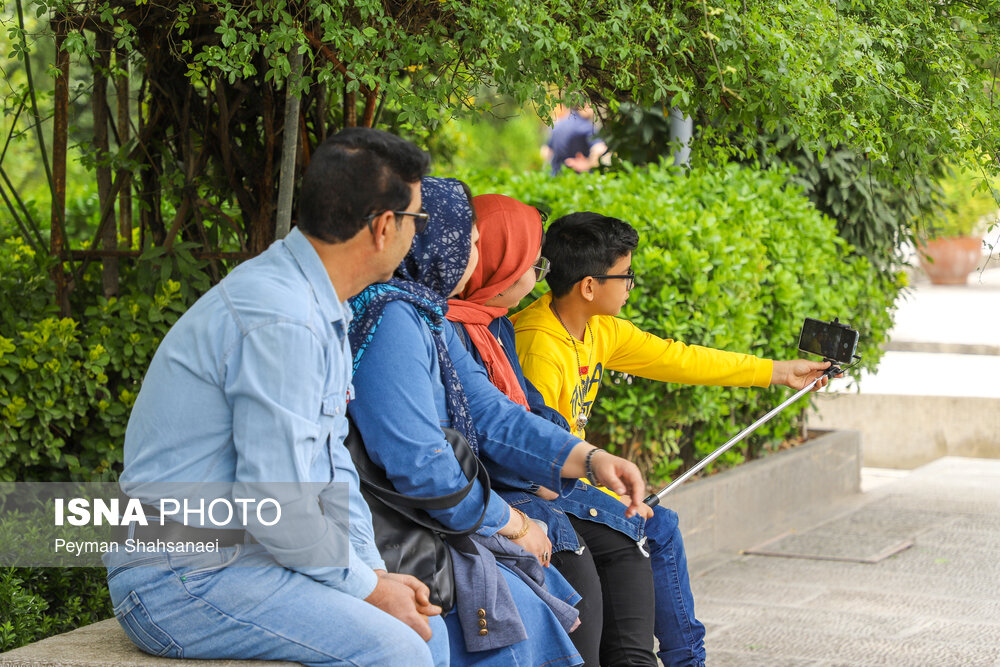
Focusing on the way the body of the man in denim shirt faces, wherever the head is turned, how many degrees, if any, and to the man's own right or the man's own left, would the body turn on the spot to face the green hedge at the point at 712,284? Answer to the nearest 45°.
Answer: approximately 45° to the man's own left

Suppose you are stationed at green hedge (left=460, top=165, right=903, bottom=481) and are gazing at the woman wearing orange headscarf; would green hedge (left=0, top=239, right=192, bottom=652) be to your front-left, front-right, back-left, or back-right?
front-right

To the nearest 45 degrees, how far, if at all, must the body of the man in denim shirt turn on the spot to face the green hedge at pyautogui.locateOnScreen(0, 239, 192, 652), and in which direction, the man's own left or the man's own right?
approximately 90° to the man's own left

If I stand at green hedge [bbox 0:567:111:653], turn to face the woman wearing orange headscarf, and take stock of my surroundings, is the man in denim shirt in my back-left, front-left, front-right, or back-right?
front-right

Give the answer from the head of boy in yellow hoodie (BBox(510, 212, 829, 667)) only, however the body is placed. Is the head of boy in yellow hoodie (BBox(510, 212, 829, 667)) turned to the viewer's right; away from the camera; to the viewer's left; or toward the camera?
to the viewer's right

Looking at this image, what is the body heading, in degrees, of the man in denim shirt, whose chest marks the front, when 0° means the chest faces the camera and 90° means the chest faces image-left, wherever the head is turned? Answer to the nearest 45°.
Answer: approximately 270°

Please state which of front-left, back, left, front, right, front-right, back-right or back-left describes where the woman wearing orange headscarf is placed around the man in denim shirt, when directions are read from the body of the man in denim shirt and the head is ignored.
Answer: front-left

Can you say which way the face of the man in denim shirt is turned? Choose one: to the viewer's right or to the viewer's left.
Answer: to the viewer's right
